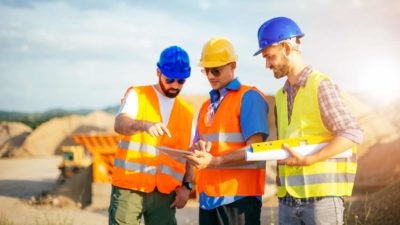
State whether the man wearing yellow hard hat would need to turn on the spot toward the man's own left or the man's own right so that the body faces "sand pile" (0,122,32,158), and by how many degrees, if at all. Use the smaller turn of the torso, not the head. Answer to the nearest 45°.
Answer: approximately 90° to the man's own right

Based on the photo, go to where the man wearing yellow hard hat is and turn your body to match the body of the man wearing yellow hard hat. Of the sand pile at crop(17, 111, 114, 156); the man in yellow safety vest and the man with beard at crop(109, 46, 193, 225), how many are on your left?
1

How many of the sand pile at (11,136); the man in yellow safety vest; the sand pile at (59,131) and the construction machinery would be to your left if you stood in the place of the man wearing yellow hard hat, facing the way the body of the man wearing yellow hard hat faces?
1

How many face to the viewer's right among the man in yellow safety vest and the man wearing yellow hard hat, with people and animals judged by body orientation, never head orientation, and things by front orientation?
0

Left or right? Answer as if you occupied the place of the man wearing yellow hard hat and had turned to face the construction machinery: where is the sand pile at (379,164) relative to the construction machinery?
right

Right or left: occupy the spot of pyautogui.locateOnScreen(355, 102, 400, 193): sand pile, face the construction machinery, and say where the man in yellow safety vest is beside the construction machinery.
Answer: left

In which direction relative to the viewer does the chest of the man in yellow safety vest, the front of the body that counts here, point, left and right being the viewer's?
facing the viewer and to the left of the viewer

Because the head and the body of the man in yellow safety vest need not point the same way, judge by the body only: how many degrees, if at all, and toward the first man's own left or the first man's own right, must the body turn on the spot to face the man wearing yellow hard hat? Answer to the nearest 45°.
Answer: approximately 90° to the first man's own right

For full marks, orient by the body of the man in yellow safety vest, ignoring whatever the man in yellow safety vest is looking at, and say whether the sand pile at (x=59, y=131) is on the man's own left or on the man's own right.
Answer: on the man's own right

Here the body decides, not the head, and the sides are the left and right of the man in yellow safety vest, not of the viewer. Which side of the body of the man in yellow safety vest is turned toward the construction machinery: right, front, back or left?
right

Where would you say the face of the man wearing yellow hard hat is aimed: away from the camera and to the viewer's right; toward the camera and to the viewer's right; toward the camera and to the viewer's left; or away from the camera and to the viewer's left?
toward the camera and to the viewer's left

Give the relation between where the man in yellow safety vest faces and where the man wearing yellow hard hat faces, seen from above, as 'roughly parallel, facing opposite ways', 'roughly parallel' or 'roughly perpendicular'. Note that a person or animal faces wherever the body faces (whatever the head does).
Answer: roughly parallel

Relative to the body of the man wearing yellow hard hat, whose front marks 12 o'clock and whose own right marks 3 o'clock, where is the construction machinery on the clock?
The construction machinery is roughly at 4 o'clock from the man wearing yellow hard hat.

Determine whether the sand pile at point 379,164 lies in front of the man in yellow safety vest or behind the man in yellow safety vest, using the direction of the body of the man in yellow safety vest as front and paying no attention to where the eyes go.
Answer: behind
